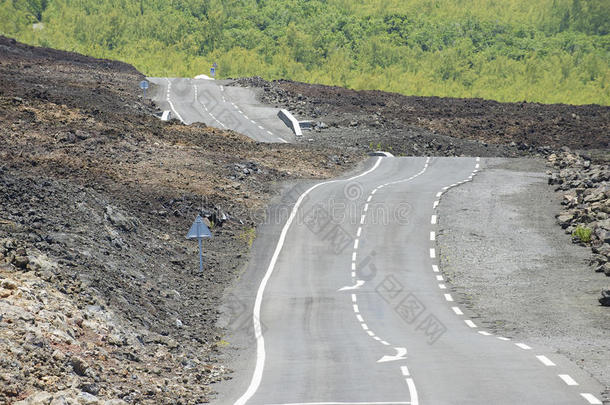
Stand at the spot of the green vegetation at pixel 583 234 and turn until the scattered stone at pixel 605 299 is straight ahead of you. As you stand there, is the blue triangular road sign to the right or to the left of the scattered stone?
right

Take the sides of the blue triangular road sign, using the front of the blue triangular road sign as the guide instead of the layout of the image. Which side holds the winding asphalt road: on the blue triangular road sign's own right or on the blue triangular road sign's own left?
on the blue triangular road sign's own right

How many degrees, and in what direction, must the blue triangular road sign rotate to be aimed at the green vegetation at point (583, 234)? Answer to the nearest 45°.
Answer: approximately 90° to its right

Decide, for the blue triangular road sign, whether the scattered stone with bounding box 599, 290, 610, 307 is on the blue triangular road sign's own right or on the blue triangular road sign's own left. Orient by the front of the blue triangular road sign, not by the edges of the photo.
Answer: on the blue triangular road sign's own right

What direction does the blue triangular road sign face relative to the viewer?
away from the camera
